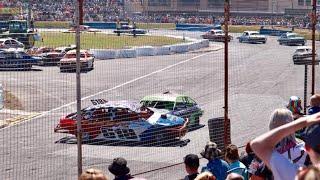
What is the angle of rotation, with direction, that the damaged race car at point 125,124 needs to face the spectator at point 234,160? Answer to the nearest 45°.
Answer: approximately 90° to its right

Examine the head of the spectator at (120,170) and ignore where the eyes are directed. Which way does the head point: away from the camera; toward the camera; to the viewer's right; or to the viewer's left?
away from the camera

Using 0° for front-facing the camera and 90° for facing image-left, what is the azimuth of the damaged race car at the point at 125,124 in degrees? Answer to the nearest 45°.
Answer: approximately 270°

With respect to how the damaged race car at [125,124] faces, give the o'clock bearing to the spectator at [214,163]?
The spectator is roughly at 3 o'clock from the damaged race car.
